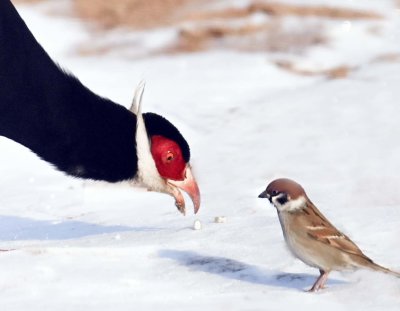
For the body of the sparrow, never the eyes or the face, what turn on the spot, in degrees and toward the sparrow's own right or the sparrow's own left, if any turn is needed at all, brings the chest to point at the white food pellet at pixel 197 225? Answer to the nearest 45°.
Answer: approximately 45° to the sparrow's own right

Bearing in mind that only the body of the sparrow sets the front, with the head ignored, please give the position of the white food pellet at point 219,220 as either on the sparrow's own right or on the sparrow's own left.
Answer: on the sparrow's own right

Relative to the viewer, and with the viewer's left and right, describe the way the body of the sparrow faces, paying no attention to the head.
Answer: facing to the left of the viewer
